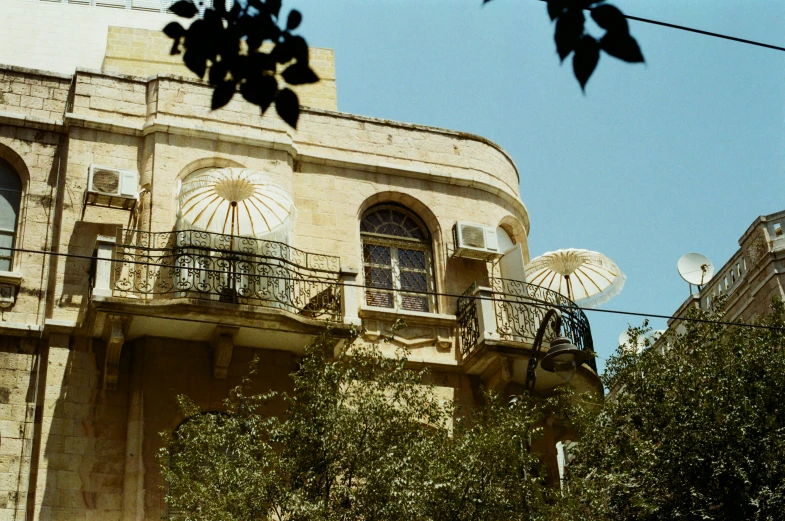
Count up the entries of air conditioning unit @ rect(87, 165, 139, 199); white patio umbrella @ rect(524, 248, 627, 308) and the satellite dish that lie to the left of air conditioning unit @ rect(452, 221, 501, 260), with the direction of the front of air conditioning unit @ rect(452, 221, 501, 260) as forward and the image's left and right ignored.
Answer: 2

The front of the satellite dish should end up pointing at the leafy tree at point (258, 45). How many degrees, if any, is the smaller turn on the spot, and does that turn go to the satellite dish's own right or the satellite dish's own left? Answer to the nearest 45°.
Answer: approximately 45° to the satellite dish's own right

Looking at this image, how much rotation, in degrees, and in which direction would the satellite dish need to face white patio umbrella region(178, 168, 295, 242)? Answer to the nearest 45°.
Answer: approximately 90° to its right

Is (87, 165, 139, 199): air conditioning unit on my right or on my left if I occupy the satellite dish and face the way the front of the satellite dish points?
on my right

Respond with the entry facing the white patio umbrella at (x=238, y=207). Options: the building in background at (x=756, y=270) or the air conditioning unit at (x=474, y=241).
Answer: the building in background

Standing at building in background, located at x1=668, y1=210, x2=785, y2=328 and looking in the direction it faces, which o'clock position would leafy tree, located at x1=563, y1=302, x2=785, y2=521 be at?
The leafy tree is roughly at 11 o'clock from the building in background.

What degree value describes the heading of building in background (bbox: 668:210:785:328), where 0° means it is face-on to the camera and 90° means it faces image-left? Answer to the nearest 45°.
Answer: approximately 45°

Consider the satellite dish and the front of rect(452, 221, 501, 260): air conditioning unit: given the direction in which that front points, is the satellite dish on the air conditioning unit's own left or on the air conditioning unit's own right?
on the air conditioning unit's own left

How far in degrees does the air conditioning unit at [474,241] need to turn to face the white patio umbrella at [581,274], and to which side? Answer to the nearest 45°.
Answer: approximately 90° to its left
